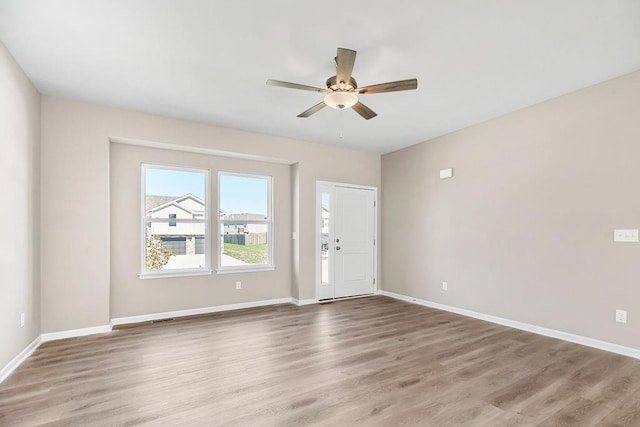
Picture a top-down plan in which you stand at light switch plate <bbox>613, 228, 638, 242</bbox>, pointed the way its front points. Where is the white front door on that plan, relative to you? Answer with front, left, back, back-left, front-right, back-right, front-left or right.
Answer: right

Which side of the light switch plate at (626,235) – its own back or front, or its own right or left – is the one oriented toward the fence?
right

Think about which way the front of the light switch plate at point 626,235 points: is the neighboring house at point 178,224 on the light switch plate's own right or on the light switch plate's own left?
on the light switch plate's own right

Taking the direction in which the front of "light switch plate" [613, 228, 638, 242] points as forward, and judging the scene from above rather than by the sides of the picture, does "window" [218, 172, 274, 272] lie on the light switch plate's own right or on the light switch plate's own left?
on the light switch plate's own right

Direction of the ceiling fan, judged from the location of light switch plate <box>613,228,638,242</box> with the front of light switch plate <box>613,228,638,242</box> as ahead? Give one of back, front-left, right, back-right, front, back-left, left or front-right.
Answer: front-right
